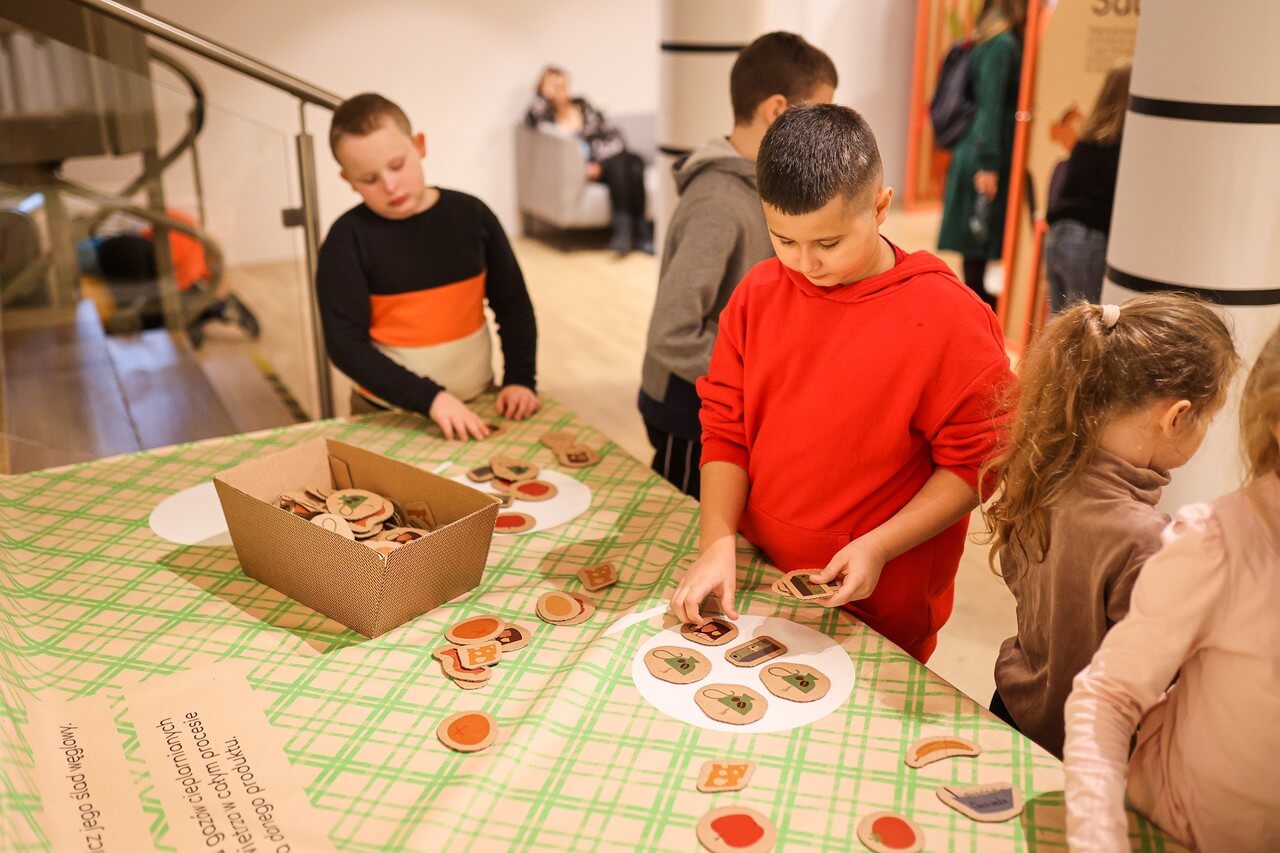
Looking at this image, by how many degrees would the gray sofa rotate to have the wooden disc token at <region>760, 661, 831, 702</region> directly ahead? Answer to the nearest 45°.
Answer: approximately 45° to its right

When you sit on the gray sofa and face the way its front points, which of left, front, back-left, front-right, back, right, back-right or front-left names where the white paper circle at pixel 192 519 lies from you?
front-right

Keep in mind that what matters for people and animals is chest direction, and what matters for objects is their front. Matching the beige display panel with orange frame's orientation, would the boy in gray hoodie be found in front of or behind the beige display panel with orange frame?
in front

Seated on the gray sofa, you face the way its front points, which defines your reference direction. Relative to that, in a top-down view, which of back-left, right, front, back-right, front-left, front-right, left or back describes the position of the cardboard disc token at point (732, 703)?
front-right

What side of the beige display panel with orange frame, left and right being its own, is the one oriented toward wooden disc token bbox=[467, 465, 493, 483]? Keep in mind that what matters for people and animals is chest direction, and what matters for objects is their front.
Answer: front

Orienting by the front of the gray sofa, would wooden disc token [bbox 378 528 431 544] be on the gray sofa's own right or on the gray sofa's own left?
on the gray sofa's own right

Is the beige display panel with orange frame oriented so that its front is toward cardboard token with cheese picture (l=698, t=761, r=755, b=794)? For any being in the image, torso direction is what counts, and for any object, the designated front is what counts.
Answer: yes

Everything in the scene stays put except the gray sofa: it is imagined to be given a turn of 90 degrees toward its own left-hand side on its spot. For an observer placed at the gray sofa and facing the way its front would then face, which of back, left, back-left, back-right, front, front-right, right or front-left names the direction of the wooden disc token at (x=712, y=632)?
back-right

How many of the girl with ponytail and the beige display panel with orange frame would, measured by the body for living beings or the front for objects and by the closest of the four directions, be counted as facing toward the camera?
1

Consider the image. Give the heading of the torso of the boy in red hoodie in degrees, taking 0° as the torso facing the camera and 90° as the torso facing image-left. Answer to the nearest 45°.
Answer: approximately 45°

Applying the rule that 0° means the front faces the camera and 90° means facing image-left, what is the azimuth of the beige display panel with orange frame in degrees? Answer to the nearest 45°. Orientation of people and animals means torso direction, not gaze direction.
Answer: approximately 0°

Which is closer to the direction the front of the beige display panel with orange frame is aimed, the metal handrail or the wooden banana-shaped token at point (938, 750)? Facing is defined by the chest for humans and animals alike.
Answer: the wooden banana-shaped token

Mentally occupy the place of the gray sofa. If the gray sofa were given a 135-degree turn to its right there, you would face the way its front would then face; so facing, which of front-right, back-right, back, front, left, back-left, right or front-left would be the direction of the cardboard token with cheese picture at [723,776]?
left
